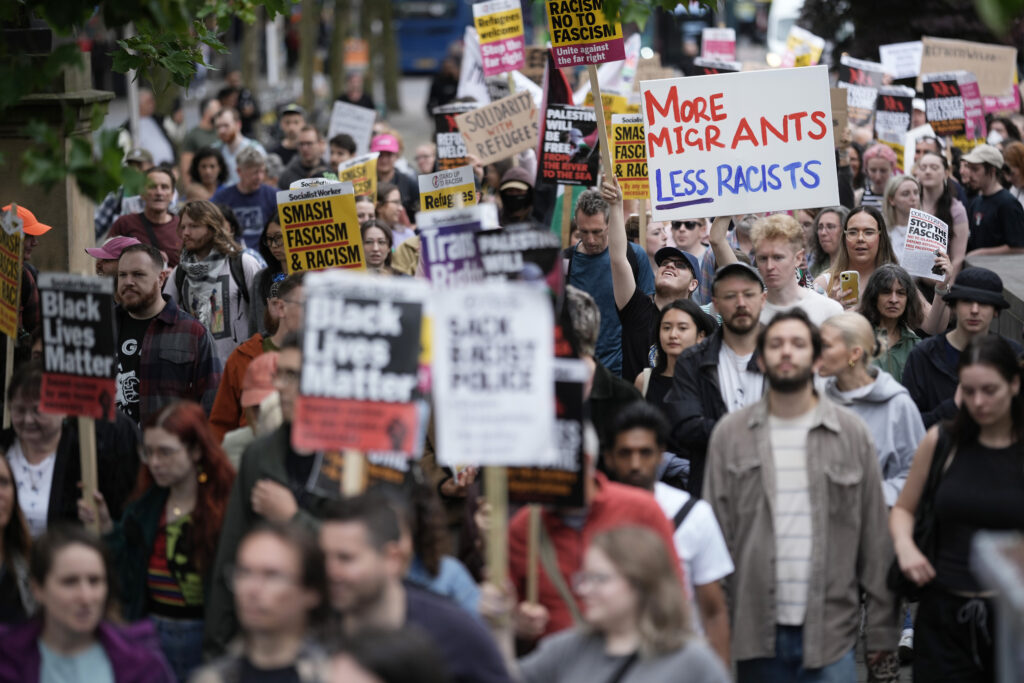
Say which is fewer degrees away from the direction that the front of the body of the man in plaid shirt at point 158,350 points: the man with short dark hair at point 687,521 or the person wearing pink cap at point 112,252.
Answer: the man with short dark hair

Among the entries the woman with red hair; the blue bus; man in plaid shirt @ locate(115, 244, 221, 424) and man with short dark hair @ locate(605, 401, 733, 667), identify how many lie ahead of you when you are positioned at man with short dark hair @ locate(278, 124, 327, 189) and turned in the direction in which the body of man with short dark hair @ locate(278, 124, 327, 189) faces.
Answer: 3

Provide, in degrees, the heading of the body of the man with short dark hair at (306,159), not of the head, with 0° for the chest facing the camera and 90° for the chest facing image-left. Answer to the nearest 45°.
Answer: approximately 0°
